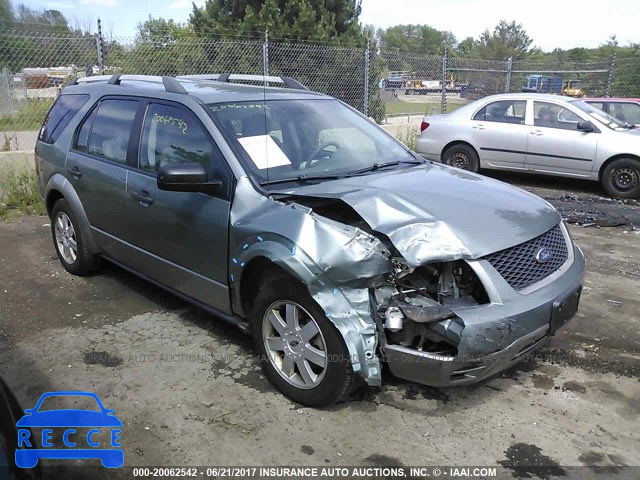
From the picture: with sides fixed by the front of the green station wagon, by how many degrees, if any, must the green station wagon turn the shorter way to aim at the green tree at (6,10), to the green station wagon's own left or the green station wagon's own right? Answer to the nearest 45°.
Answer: approximately 180°

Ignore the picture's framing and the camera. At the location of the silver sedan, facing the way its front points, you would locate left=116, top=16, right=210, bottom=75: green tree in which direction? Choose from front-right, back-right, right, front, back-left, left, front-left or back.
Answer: back

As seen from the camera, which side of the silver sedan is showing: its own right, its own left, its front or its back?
right

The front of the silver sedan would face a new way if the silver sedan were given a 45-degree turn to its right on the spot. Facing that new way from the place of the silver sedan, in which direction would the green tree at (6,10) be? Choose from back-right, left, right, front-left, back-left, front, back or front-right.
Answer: back-right

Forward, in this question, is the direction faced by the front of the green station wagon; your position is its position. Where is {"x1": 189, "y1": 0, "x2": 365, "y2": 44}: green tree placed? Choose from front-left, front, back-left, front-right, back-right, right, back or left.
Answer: back-left

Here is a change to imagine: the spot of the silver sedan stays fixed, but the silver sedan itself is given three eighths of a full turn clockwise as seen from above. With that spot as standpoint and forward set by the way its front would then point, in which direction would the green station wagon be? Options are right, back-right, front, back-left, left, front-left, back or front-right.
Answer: front-left

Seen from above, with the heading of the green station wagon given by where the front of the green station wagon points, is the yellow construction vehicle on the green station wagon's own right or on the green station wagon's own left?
on the green station wagon's own left

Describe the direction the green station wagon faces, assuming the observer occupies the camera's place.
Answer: facing the viewer and to the right of the viewer

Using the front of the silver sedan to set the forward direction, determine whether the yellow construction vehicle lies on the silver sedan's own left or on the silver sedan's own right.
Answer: on the silver sedan's own left

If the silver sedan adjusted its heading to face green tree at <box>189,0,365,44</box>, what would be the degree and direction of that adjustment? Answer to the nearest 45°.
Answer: approximately 135° to its left

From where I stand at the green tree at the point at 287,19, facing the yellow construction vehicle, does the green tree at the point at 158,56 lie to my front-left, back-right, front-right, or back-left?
back-left

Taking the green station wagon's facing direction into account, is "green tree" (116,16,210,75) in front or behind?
behind
